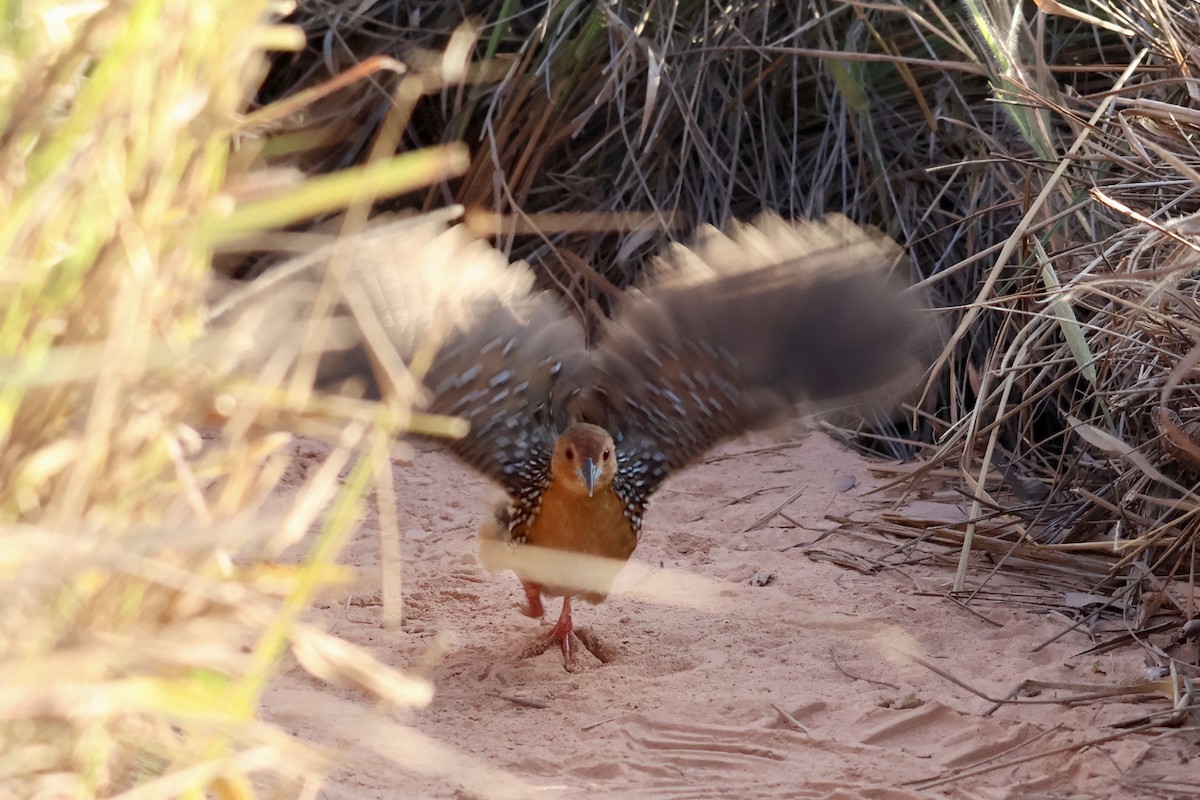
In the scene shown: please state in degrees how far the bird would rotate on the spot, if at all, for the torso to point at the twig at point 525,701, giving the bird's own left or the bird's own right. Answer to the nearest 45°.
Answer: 0° — it already faces it

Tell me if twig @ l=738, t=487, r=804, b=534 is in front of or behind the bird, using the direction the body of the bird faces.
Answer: behind

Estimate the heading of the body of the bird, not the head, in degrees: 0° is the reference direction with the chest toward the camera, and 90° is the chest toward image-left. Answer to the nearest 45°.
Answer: approximately 0°
